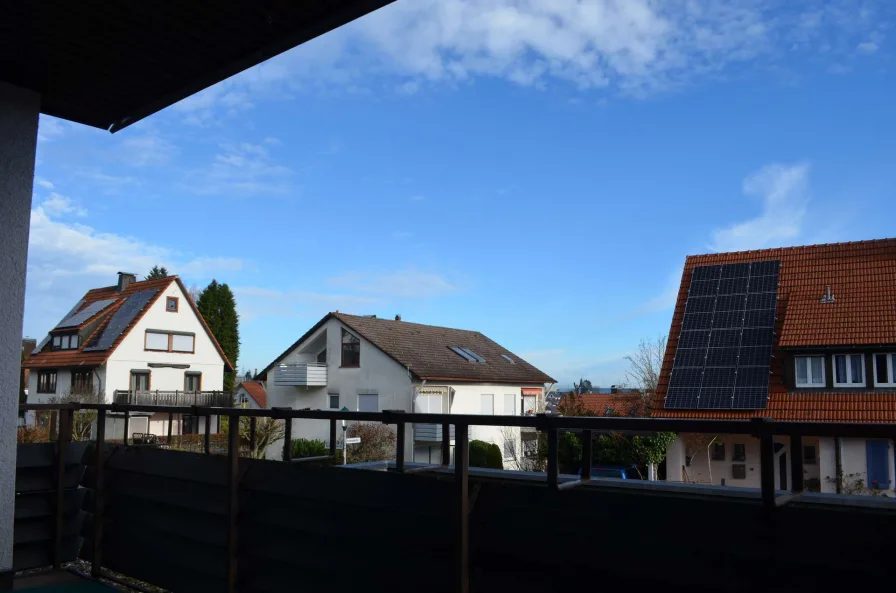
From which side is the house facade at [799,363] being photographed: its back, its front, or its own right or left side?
front

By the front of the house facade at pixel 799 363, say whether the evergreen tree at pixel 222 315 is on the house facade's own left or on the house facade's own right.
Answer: on the house facade's own right

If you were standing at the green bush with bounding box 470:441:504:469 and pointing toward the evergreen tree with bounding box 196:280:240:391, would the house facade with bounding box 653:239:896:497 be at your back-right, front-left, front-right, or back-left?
back-right

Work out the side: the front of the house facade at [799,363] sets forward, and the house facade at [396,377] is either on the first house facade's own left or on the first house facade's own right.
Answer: on the first house facade's own right

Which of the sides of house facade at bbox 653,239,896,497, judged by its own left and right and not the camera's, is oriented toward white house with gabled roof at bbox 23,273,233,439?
right

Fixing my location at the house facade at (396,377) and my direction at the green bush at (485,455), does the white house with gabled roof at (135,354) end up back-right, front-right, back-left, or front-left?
back-right
